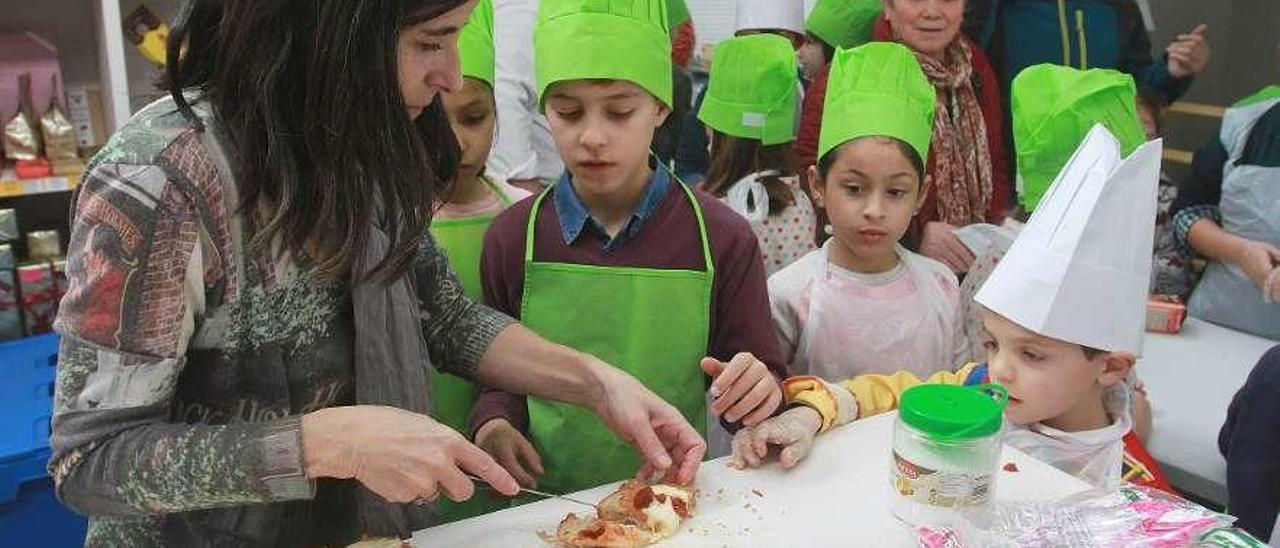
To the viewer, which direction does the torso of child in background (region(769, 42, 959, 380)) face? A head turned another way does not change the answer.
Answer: toward the camera

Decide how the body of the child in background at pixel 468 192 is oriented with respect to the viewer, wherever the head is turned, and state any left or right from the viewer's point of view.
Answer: facing the viewer

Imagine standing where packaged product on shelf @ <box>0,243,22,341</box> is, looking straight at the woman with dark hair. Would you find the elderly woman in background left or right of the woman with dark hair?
left

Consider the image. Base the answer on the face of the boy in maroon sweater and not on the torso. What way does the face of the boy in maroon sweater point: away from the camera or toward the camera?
toward the camera

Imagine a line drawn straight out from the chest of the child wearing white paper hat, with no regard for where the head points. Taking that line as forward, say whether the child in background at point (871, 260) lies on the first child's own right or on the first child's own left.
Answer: on the first child's own right

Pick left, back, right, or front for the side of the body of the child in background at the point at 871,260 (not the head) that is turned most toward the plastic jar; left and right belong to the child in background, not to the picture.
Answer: front

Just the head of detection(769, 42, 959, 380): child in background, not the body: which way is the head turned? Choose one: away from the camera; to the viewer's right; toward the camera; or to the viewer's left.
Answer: toward the camera

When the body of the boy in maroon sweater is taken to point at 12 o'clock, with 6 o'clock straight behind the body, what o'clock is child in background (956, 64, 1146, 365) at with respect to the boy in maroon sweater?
The child in background is roughly at 8 o'clock from the boy in maroon sweater.

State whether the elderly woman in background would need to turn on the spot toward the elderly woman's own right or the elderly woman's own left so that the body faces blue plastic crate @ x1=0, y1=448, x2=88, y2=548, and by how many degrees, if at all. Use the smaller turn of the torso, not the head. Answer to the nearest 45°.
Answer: approximately 45° to the elderly woman's own right

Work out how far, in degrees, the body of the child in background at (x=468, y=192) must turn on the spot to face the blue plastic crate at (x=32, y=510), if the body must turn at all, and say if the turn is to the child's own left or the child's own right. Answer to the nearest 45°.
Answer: approximately 90° to the child's own right

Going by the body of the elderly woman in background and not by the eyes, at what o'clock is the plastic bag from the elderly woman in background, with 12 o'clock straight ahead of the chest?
The plastic bag is roughly at 12 o'clock from the elderly woman in background.

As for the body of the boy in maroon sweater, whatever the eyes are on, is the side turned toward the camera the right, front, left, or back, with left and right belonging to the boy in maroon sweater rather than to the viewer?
front
